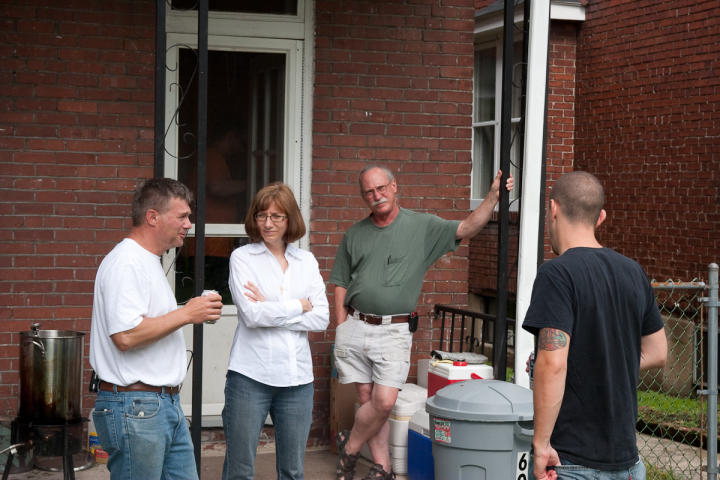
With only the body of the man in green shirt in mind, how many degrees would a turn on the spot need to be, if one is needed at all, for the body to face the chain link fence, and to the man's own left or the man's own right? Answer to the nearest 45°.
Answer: approximately 135° to the man's own left

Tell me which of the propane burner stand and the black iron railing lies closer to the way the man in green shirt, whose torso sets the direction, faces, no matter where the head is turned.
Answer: the propane burner stand

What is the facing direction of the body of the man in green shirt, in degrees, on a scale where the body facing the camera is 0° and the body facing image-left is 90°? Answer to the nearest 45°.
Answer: approximately 0°

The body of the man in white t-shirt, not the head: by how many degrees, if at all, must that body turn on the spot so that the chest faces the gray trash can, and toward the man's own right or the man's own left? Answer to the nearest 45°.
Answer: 0° — they already face it

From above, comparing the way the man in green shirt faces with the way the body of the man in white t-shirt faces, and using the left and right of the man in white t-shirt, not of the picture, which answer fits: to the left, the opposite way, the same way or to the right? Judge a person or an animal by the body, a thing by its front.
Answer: to the right

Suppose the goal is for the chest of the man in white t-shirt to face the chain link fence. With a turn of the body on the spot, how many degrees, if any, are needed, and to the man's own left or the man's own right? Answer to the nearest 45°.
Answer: approximately 45° to the man's own left

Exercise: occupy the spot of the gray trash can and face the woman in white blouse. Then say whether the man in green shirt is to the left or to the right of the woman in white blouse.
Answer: right

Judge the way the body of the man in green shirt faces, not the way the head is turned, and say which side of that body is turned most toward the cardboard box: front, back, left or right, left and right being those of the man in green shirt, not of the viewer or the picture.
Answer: back

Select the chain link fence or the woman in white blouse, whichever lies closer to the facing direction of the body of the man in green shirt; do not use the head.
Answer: the woman in white blouse

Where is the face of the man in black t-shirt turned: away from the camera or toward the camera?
away from the camera

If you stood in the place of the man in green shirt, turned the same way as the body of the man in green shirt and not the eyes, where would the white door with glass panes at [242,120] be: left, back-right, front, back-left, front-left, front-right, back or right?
back-right

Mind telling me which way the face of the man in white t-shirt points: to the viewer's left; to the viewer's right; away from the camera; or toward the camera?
to the viewer's right

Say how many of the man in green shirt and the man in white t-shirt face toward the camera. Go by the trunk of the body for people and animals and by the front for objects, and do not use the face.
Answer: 1

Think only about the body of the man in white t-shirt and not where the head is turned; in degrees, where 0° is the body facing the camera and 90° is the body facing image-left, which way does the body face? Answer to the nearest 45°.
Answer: approximately 270°
